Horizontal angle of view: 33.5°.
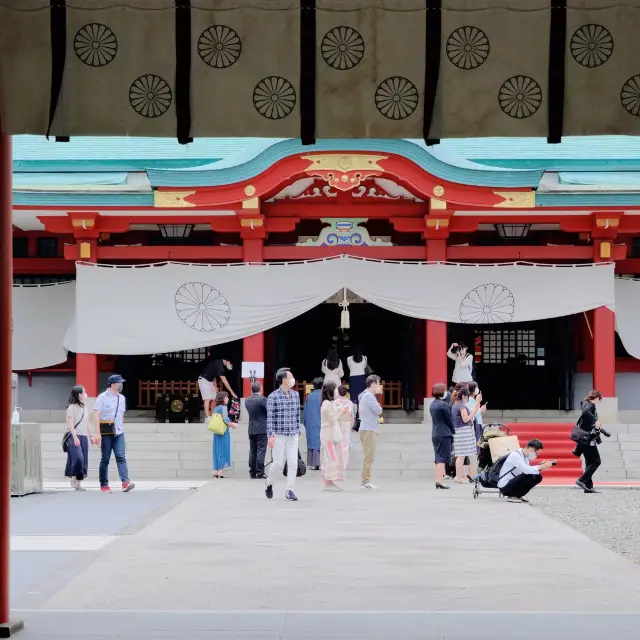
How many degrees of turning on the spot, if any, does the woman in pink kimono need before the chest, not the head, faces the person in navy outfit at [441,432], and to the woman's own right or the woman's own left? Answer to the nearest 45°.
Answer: approximately 135° to the woman's own right

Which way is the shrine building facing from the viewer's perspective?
toward the camera

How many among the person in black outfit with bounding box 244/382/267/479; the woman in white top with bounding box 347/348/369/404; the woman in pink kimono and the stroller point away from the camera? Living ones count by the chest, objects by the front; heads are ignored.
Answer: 3

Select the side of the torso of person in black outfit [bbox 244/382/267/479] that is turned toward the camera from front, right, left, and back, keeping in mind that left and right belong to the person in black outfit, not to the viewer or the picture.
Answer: back

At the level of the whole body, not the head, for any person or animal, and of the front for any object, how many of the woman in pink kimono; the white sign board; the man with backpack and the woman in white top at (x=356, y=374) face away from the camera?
2

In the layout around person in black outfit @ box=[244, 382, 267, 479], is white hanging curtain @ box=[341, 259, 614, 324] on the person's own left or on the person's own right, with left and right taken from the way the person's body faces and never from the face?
on the person's own right

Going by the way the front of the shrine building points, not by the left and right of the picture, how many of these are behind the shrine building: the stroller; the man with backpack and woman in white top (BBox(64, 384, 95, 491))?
0

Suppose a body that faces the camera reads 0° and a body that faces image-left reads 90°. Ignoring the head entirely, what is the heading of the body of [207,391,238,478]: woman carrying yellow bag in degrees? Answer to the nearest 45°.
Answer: approximately 225°

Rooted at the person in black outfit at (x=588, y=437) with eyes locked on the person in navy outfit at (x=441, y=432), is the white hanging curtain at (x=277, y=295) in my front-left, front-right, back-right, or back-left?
front-right

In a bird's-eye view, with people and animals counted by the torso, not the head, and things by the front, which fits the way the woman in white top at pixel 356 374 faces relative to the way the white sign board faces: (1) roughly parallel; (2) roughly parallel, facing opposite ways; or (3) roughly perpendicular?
roughly parallel, facing opposite ways

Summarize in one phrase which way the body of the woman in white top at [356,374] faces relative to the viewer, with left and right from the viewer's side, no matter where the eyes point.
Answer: facing away from the viewer
